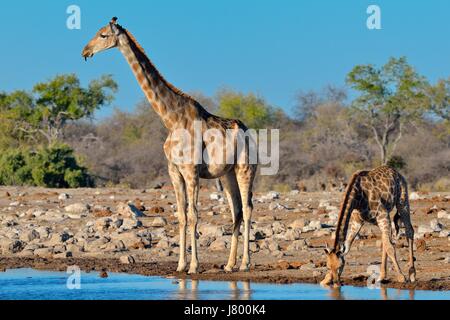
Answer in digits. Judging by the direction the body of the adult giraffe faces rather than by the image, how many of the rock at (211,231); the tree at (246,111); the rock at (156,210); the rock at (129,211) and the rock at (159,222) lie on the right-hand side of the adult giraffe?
5

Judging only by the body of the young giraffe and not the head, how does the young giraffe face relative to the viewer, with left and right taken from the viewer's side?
facing the viewer and to the left of the viewer

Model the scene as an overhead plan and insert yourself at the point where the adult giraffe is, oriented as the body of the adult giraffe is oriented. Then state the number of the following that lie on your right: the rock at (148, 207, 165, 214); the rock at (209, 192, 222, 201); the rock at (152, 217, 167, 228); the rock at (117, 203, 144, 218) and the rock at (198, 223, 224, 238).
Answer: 5

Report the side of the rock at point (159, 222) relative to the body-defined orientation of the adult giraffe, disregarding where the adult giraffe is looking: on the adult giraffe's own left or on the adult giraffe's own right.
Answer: on the adult giraffe's own right

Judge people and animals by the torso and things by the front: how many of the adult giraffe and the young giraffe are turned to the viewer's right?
0

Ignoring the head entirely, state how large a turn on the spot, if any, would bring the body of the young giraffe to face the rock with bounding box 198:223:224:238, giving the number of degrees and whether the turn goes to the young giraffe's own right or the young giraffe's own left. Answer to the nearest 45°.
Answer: approximately 90° to the young giraffe's own right

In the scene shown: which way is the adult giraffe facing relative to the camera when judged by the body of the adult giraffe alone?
to the viewer's left

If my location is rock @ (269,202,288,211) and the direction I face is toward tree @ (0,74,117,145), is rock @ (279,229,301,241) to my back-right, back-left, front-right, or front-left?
back-left
